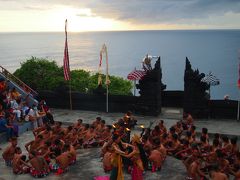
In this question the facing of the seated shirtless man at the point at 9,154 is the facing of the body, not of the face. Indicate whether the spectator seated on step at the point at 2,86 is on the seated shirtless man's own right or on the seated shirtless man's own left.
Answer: on the seated shirtless man's own left

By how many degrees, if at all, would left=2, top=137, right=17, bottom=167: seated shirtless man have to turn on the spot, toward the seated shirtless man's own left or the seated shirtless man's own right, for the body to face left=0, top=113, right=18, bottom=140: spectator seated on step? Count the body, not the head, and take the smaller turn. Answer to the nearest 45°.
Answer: approximately 90° to the seated shirtless man's own left

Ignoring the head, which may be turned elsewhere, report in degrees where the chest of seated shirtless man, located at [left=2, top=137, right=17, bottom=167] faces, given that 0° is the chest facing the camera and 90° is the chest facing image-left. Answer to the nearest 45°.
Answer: approximately 270°

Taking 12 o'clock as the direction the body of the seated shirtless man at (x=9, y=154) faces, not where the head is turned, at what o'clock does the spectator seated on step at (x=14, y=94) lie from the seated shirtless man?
The spectator seated on step is roughly at 9 o'clock from the seated shirtless man.

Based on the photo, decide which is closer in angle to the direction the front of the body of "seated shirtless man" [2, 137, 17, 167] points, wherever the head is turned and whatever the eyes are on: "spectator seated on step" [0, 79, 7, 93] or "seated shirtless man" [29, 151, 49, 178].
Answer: the seated shirtless man

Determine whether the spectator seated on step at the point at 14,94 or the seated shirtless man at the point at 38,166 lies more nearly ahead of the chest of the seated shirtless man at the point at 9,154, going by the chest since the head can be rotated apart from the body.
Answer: the seated shirtless man

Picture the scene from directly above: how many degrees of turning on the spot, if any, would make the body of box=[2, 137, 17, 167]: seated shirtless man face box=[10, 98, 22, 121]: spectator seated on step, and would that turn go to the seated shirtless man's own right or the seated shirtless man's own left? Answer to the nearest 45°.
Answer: approximately 90° to the seated shirtless man's own left

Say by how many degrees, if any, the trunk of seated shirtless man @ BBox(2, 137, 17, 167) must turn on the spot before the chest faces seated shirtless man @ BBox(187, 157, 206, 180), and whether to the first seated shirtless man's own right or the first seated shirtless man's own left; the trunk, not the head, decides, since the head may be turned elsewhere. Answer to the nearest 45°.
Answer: approximately 45° to the first seated shirtless man's own right

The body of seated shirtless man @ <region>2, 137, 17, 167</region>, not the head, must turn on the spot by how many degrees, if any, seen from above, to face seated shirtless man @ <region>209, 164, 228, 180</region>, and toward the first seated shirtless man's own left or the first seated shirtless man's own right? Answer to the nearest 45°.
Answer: approximately 45° to the first seated shirtless man's own right

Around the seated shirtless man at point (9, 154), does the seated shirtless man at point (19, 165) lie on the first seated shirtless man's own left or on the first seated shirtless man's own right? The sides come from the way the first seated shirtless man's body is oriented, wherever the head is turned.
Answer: on the first seated shirtless man's own right
